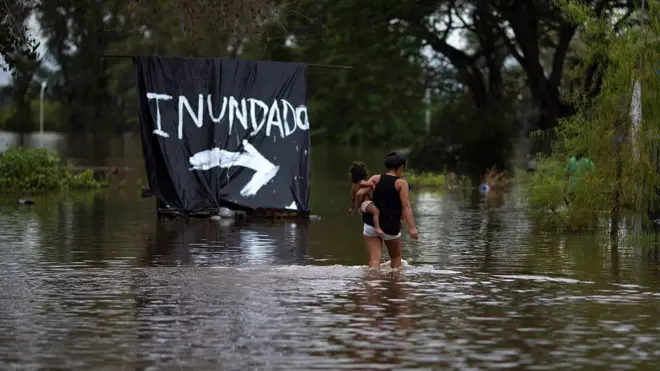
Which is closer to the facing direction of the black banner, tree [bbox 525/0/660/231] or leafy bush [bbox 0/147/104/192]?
the tree

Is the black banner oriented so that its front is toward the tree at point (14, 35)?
no

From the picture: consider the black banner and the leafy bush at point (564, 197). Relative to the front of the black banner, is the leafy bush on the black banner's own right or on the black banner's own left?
on the black banner's own left

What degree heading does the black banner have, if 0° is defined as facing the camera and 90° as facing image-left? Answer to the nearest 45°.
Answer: approximately 0°

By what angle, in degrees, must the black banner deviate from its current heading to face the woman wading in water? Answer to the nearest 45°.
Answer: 0° — it already faces them

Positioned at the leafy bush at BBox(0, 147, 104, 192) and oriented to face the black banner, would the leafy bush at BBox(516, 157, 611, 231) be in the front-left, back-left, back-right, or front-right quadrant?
front-left

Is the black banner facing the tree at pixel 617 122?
no

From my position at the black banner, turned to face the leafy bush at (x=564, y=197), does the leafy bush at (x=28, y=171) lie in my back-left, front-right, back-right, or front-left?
back-left

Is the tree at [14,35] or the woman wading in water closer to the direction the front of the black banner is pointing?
the woman wading in water

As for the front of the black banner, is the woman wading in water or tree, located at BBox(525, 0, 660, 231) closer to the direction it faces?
the woman wading in water

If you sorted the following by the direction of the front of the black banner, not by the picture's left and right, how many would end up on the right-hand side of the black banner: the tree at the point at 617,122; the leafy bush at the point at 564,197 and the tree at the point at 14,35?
1

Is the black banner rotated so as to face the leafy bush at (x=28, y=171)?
no
